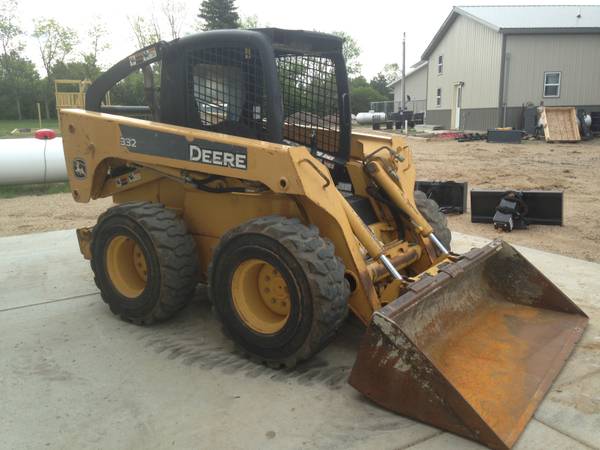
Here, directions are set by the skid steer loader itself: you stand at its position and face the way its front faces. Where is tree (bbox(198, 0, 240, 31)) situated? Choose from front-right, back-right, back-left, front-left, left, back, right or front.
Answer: back-left

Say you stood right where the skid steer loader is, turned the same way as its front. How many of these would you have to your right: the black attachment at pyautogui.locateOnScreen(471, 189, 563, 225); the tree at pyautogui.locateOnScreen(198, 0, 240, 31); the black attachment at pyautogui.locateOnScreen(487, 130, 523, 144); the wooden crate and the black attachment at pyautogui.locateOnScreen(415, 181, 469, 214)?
0

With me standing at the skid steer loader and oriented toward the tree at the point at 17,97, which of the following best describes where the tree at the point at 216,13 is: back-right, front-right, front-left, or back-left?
front-right

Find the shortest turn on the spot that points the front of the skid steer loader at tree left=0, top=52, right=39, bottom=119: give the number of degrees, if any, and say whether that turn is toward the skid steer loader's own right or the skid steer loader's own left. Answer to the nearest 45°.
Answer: approximately 180°

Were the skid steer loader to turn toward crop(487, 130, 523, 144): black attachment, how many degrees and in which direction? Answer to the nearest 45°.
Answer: approximately 135° to its left

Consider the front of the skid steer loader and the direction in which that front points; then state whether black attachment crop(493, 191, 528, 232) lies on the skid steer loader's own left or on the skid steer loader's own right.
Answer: on the skid steer loader's own left

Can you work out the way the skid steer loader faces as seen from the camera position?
facing the viewer and to the right of the viewer

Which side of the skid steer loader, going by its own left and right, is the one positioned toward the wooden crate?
left

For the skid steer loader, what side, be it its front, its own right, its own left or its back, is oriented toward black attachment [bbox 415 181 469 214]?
left

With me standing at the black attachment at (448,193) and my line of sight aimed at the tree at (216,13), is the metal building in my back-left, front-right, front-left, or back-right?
front-right

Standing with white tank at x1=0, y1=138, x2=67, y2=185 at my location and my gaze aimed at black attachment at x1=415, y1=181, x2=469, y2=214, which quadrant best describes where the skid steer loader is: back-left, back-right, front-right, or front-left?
front-right

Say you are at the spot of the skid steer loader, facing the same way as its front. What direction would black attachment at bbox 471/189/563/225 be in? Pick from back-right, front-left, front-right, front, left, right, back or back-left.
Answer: left

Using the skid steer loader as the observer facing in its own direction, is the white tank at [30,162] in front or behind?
behind
